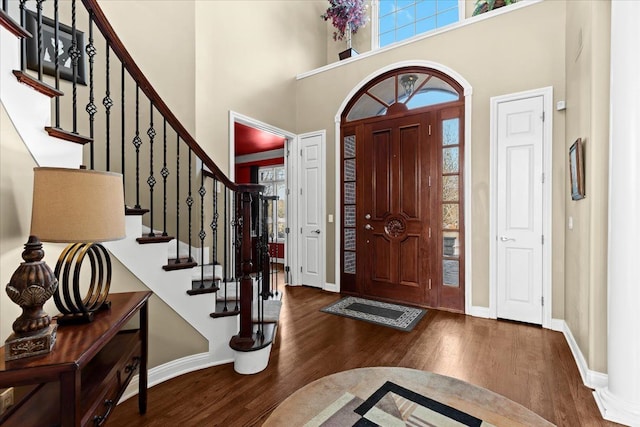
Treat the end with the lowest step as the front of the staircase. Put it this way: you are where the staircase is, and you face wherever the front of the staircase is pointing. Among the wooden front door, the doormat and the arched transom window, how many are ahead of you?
3

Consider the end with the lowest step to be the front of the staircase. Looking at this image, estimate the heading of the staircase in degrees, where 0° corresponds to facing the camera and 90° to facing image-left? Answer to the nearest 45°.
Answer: approximately 270°

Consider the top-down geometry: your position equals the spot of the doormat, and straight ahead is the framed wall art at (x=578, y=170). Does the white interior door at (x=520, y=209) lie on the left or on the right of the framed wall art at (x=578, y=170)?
left

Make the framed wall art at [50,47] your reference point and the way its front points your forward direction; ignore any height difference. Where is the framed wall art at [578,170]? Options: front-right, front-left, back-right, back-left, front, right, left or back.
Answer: front

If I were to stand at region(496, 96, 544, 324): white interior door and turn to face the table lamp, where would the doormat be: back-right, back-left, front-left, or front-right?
front-right

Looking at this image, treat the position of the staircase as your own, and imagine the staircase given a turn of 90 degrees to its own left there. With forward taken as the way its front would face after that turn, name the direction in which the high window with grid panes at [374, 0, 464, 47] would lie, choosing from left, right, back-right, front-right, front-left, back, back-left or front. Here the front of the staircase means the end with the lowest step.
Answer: right

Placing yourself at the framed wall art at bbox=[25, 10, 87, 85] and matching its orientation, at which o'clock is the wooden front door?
The wooden front door is roughly at 11 o'clock from the framed wall art.

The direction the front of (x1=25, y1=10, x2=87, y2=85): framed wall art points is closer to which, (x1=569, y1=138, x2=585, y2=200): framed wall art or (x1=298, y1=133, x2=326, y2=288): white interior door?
the framed wall art

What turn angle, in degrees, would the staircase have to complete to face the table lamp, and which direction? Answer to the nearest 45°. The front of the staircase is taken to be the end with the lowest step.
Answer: approximately 90° to its right

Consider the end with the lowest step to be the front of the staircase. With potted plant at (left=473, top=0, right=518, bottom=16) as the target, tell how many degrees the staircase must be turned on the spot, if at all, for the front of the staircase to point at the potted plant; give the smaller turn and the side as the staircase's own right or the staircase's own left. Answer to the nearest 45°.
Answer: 0° — it already faces it

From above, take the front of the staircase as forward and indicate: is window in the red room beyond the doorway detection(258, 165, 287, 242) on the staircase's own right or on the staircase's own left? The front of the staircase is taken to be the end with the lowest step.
on the staircase's own left
